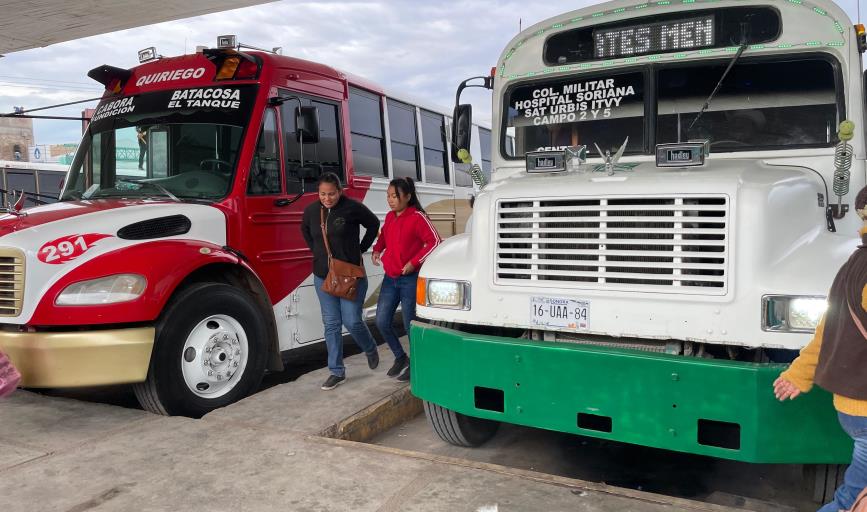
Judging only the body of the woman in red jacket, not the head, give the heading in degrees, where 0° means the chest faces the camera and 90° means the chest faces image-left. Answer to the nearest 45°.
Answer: approximately 45°

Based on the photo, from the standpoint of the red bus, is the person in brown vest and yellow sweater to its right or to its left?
on its left

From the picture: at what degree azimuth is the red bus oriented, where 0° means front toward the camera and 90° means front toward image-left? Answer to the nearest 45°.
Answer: approximately 45°

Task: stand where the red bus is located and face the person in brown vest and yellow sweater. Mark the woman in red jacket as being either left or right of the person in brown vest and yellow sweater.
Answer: left

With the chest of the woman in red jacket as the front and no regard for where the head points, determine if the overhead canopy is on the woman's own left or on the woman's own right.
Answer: on the woman's own right
